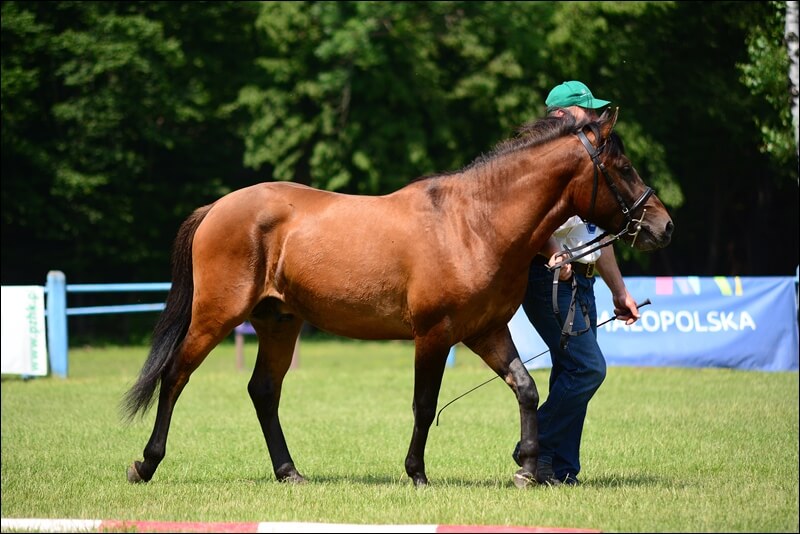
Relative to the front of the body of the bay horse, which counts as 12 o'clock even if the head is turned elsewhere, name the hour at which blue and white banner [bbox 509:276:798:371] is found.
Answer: The blue and white banner is roughly at 10 o'clock from the bay horse.

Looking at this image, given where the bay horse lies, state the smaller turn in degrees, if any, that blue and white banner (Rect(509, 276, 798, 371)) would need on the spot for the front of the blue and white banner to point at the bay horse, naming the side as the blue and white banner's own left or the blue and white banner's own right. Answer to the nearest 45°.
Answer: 0° — it already faces it

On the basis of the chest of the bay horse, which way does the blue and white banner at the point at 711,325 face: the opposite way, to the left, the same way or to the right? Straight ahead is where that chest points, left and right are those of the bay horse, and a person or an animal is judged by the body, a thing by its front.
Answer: to the right

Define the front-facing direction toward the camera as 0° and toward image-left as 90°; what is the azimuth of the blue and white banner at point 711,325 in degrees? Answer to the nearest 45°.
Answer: approximately 0°

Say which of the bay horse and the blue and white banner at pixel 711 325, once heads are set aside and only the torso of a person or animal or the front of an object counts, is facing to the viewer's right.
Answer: the bay horse

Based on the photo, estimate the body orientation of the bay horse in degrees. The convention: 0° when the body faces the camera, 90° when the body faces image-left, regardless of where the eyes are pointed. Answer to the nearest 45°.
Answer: approximately 270°
